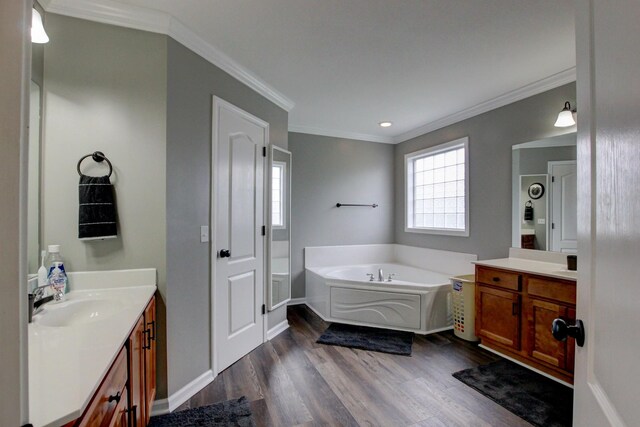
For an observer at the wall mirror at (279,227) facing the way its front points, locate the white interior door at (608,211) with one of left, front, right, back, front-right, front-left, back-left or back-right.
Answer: front-right

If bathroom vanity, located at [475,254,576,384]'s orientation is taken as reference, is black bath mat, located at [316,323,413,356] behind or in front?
in front

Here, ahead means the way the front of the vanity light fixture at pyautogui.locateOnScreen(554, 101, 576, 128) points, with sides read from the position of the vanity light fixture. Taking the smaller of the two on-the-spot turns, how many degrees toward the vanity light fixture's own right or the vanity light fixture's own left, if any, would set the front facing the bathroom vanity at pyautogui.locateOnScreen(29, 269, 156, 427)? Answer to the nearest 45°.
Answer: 0° — it already faces it

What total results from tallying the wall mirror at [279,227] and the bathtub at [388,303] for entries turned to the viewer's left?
0

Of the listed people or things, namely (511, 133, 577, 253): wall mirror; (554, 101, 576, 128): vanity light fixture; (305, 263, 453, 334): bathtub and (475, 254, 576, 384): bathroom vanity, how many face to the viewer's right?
0

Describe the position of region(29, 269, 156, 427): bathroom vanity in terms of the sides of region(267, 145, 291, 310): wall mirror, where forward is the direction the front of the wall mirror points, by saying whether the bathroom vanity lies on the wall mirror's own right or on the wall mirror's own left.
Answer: on the wall mirror's own right

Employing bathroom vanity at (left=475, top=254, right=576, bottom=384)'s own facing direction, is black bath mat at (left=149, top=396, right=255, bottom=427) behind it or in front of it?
in front

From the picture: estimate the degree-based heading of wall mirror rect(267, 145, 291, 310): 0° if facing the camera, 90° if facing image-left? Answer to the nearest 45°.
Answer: approximately 315°

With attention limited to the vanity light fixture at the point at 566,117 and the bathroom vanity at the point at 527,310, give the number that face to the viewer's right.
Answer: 0

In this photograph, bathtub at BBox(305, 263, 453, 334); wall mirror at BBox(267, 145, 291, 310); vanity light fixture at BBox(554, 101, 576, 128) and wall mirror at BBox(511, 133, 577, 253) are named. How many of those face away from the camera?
0

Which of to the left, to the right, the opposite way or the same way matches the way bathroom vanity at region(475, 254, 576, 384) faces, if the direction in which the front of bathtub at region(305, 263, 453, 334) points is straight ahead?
to the right

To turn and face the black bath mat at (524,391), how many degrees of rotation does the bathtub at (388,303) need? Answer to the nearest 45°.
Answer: approximately 45° to its left

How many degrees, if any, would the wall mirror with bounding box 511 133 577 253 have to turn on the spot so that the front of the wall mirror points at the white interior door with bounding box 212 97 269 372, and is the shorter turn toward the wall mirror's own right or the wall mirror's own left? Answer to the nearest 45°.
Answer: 0° — it already faces it

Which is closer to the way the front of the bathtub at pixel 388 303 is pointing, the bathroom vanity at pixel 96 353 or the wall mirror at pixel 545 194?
the bathroom vanity

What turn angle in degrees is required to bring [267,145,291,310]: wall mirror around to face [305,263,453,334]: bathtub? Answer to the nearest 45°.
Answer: approximately 45° to its left

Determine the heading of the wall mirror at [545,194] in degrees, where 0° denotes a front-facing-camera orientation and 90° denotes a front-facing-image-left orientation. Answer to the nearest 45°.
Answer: approximately 45°

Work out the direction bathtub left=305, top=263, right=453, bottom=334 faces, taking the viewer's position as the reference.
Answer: facing the viewer
